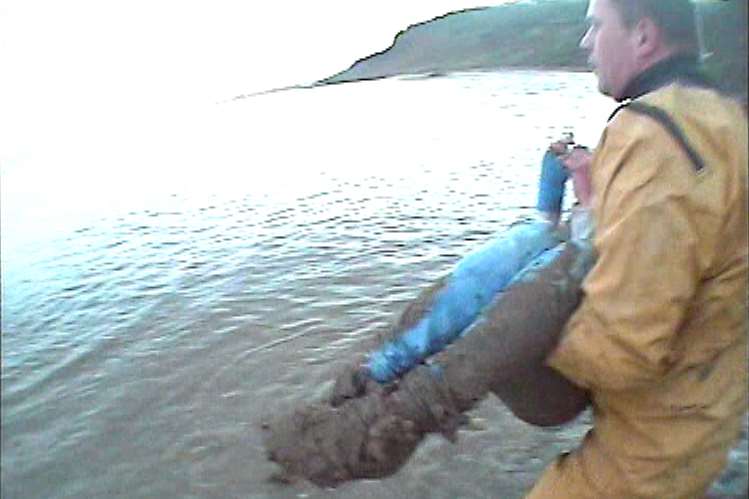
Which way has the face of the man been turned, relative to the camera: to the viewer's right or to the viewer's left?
to the viewer's left

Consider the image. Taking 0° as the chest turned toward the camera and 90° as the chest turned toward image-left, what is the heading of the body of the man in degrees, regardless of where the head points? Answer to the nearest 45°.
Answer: approximately 135°
